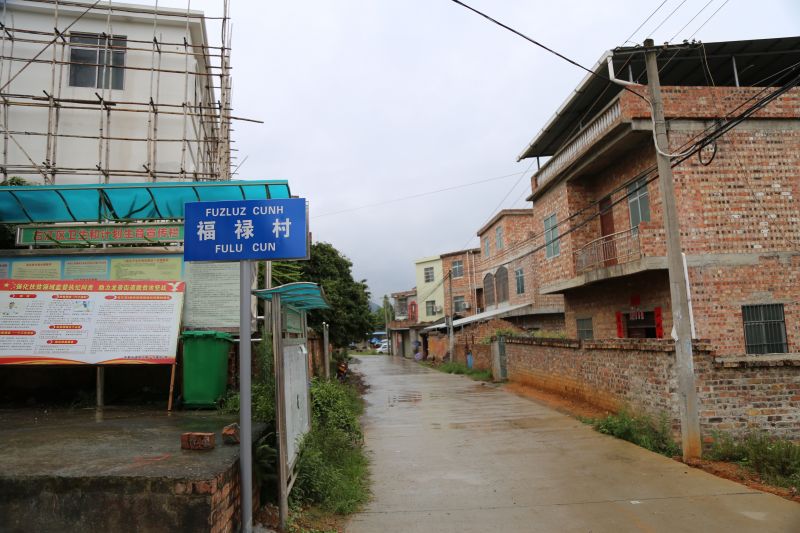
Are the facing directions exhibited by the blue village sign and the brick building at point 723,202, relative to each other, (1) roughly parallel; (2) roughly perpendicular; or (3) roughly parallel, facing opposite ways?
roughly perpendicular

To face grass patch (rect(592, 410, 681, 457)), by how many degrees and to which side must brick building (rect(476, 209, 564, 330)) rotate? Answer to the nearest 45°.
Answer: approximately 45° to its left

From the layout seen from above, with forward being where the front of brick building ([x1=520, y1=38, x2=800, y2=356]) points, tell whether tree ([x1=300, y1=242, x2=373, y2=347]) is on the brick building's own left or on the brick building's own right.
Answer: on the brick building's own right

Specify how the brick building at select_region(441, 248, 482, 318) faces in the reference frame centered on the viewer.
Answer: facing the viewer and to the left of the viewer

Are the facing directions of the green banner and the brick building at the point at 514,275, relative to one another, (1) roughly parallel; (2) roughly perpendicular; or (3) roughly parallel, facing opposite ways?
roughly perpendicular

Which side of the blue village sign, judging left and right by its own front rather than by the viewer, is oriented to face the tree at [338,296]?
back

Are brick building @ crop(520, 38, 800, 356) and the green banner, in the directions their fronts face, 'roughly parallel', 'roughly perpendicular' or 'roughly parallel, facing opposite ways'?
roughly perpendicular

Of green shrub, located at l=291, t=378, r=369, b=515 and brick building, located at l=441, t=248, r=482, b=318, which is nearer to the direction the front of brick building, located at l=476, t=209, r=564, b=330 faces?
the green shrub

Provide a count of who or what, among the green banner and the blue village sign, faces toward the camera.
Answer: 2

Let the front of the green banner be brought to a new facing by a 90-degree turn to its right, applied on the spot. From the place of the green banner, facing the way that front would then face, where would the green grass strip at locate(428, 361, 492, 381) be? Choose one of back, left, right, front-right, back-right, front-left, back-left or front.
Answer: back-right

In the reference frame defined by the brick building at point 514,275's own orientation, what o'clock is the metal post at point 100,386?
The metal post is roughly at 11 o'clock from the brick building.

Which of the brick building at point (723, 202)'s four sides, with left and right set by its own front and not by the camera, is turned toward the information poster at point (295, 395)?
front

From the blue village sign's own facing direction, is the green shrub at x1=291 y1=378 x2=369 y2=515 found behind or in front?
behind

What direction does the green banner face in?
toward the camera

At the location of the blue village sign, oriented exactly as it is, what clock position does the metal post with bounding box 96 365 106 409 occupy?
The metal post is roughly at 5 o'clock from the blue village sign.

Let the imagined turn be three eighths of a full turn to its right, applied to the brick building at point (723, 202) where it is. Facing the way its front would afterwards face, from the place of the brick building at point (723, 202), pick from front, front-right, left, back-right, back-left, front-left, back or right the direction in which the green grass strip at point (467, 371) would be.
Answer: front-left
